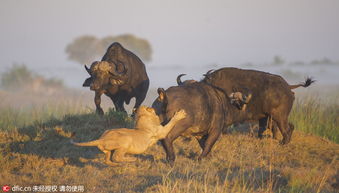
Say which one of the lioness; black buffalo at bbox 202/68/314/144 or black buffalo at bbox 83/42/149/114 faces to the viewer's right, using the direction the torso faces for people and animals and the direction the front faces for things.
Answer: the lioness

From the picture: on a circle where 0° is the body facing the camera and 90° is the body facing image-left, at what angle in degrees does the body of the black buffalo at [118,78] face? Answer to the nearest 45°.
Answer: approximately 45°

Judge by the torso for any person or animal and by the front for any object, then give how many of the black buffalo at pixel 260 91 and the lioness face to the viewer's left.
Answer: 1

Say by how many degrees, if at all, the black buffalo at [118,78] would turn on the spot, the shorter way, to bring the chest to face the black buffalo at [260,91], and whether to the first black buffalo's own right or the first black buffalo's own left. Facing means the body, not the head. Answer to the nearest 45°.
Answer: approximately 90° to the first black buffalo's own left

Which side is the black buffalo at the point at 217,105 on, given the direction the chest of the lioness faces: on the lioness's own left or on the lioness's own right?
on the lioness's own left

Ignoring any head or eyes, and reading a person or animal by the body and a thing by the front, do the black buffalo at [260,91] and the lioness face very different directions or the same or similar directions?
very different directions

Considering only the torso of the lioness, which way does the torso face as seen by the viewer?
to the viewer's right

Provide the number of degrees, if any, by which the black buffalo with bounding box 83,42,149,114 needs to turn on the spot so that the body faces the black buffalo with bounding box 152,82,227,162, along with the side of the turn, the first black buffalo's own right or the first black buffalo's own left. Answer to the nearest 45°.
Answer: approximately 45° to the first black buffalo's own left

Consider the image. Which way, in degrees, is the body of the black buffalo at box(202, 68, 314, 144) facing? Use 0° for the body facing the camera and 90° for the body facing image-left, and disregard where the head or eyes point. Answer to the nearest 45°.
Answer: approximately 90°

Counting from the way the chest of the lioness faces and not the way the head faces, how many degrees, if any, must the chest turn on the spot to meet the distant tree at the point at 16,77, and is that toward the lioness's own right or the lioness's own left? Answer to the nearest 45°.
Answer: approximately 90° to the lioness's own left

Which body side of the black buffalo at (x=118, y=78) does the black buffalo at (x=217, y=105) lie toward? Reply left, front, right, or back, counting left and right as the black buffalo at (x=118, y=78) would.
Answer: left

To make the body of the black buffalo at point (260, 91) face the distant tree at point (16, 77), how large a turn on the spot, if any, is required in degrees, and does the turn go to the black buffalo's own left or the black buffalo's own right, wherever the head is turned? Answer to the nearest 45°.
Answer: approximately 45° to the black buffalo's own right

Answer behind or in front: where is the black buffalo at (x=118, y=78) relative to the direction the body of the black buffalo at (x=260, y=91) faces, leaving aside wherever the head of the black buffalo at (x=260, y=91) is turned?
in front
